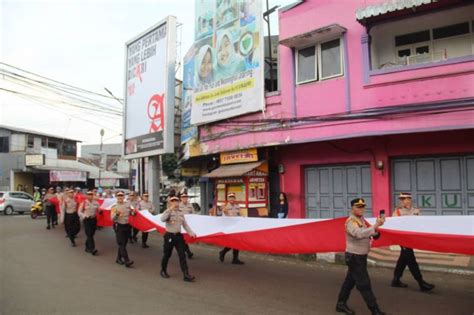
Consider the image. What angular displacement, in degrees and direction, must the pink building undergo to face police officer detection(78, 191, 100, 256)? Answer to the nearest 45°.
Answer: approximately 45° to its right

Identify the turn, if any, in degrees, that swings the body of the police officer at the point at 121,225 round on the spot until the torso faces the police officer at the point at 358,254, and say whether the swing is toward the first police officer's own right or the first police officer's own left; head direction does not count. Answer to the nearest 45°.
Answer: approximately 45° to the first police officer's own left

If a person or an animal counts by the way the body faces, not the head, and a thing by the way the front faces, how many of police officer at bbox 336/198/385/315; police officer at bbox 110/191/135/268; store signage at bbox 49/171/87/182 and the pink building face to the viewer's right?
1

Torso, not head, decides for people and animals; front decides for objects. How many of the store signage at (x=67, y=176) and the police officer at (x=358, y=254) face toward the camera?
1

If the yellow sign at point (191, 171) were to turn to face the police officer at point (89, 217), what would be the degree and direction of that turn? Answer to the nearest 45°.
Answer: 0° — it already faces them

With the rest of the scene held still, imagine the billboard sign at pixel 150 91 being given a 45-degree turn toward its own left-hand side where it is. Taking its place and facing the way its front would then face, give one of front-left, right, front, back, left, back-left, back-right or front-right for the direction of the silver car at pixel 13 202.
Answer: back-right

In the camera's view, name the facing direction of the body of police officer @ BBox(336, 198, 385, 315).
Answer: to the viewer's right

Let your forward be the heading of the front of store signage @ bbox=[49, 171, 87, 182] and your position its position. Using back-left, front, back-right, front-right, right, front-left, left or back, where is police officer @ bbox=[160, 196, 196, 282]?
front

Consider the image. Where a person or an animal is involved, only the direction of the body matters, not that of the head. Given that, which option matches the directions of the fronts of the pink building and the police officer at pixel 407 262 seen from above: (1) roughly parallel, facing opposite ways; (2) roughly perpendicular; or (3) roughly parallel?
roughly perpendicular

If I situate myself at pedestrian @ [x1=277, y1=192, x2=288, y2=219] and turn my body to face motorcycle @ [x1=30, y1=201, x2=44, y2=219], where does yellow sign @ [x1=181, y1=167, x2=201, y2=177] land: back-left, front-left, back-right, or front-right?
front-right

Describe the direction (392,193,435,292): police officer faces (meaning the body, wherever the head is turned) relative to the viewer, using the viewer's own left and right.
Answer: facing the viewer and to the right of the viewer

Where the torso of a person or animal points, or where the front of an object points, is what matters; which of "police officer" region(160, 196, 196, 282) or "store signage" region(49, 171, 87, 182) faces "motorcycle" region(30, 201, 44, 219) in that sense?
the store signage

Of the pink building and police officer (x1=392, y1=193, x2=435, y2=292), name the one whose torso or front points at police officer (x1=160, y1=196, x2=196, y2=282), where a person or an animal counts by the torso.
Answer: the pink building

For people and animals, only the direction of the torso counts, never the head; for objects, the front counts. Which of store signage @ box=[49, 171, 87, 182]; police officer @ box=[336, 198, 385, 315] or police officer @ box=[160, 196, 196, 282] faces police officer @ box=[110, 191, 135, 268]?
the store signage

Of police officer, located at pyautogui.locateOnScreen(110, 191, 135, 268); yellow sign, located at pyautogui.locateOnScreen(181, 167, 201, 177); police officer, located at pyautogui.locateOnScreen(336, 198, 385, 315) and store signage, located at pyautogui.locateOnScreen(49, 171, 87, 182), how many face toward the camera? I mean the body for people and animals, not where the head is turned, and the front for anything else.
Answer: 3

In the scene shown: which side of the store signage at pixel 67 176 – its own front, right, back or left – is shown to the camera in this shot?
front

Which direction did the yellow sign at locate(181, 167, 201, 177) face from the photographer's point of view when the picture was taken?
facing the viewer

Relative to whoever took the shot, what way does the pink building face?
facing the viewer and to the left of the viewer

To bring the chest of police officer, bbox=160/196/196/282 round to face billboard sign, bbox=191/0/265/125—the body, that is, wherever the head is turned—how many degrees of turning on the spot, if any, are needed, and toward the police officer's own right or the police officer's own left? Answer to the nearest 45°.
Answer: approximately 135° to the police officer's own left

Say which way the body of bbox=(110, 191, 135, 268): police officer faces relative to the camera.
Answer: toward the camera

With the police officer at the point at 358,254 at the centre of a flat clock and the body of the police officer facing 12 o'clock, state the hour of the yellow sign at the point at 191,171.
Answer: The yellow sign is roughly at 8 o'clock from the police officer.
